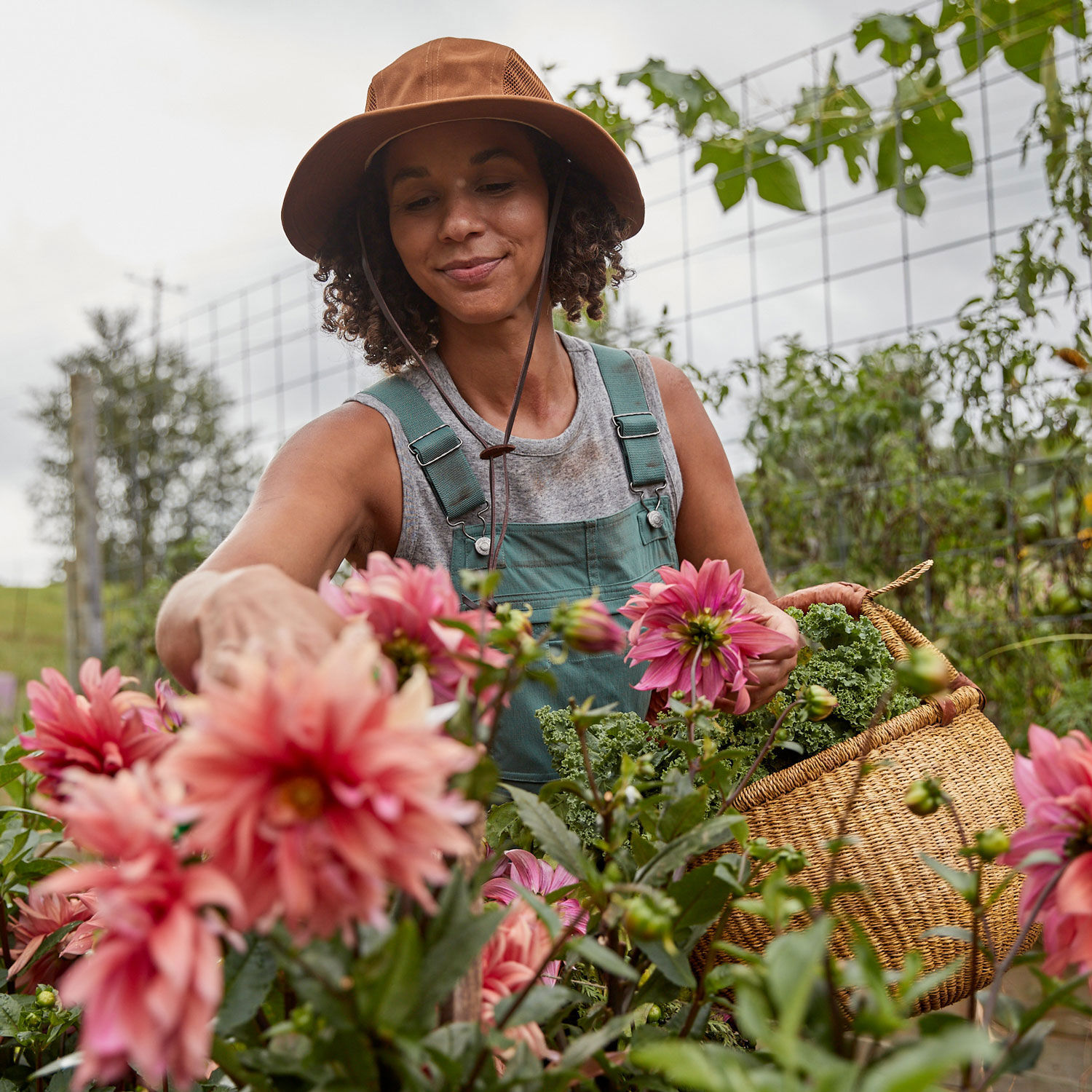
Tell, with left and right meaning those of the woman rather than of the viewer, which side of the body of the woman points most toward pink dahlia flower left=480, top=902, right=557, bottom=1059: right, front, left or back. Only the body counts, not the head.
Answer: front

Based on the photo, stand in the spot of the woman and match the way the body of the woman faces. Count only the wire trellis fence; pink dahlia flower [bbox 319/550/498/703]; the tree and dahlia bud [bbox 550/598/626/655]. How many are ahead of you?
2

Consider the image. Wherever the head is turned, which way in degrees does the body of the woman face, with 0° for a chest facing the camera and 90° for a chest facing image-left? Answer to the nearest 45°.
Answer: approximately 0°

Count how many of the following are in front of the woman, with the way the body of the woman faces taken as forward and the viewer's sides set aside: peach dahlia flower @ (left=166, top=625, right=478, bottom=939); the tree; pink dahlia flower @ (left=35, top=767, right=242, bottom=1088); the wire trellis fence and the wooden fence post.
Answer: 2

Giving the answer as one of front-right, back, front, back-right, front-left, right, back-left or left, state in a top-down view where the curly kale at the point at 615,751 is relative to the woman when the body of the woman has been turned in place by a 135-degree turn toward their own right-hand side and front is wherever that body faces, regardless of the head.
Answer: back-left

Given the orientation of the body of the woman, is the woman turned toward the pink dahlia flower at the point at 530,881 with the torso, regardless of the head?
yes

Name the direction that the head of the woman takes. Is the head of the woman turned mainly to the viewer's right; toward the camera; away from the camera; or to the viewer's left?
toward the camera

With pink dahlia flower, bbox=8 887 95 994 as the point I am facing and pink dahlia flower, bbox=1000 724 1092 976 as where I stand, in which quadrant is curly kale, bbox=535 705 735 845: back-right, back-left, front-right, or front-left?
front-right

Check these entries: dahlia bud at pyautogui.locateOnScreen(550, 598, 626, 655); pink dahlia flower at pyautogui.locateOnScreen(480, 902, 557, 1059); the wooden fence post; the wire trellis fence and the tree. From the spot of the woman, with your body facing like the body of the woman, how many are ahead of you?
2

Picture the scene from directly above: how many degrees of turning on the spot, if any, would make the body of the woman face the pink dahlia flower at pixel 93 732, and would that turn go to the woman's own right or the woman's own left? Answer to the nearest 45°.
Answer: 0° — they already face it

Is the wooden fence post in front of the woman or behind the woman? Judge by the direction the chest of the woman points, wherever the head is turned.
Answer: behind

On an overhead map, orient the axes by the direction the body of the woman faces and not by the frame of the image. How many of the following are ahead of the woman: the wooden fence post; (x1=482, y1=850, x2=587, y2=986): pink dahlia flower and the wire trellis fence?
1

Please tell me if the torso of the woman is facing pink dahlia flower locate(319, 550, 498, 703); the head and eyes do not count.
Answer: yes
